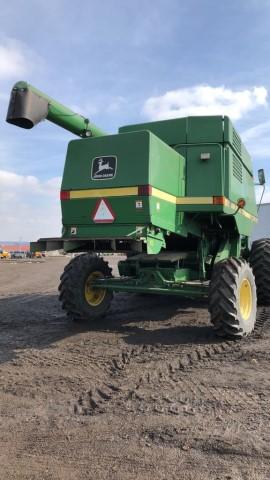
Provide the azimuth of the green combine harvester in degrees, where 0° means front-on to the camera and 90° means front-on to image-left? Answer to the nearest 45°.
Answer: approximately 225°
